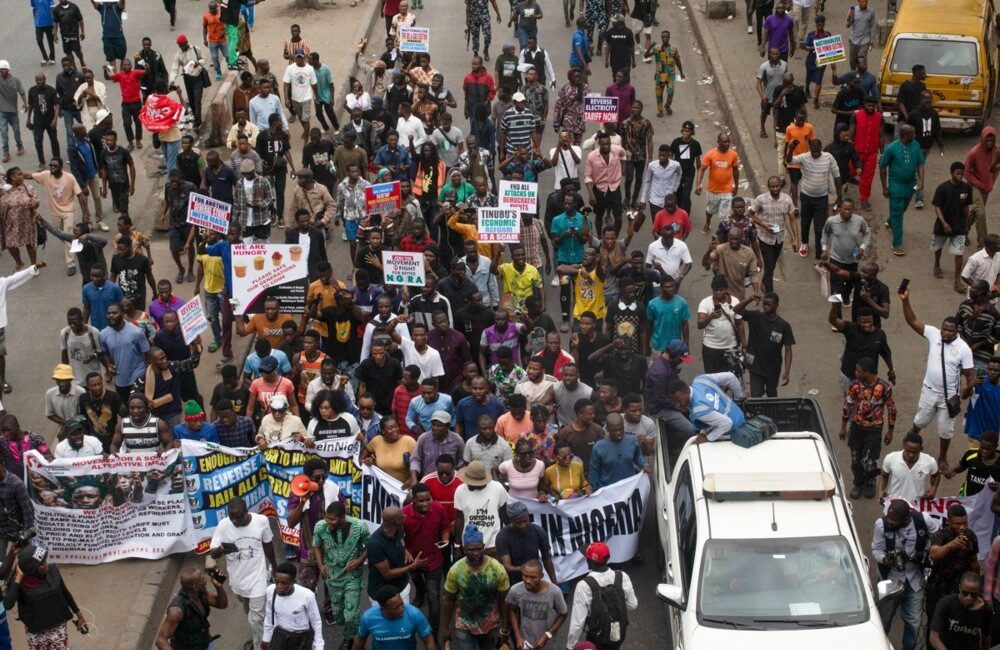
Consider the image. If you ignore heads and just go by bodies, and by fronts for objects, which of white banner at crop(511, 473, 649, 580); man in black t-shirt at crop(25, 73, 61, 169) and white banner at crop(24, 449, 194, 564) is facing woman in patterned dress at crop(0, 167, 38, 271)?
the man in black t-shirt

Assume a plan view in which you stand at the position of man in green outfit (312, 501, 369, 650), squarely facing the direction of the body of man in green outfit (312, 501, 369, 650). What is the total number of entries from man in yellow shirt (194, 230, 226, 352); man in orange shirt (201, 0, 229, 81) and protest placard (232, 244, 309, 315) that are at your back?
3

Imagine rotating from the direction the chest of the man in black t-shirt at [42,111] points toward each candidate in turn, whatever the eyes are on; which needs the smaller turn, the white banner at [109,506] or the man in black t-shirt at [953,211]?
the white banner

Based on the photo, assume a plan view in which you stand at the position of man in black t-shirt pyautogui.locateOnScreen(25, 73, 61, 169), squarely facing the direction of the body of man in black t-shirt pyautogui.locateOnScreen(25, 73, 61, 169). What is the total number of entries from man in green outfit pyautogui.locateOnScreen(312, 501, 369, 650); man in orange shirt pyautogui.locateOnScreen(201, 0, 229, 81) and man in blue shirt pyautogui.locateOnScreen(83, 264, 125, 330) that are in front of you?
2

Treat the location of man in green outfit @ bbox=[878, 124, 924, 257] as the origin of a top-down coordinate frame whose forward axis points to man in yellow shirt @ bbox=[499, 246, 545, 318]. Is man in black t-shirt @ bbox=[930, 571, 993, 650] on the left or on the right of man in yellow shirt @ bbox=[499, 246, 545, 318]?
left

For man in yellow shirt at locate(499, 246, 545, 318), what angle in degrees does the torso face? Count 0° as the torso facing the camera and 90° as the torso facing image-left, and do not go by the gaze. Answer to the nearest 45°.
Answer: approximately 0°

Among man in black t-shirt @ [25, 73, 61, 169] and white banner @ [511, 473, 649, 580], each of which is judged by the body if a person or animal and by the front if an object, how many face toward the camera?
2

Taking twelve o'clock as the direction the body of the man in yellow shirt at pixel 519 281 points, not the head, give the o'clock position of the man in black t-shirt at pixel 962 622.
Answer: The man in black t-shirt is roughly at 11 o'clock from the man in yellow shirt.
